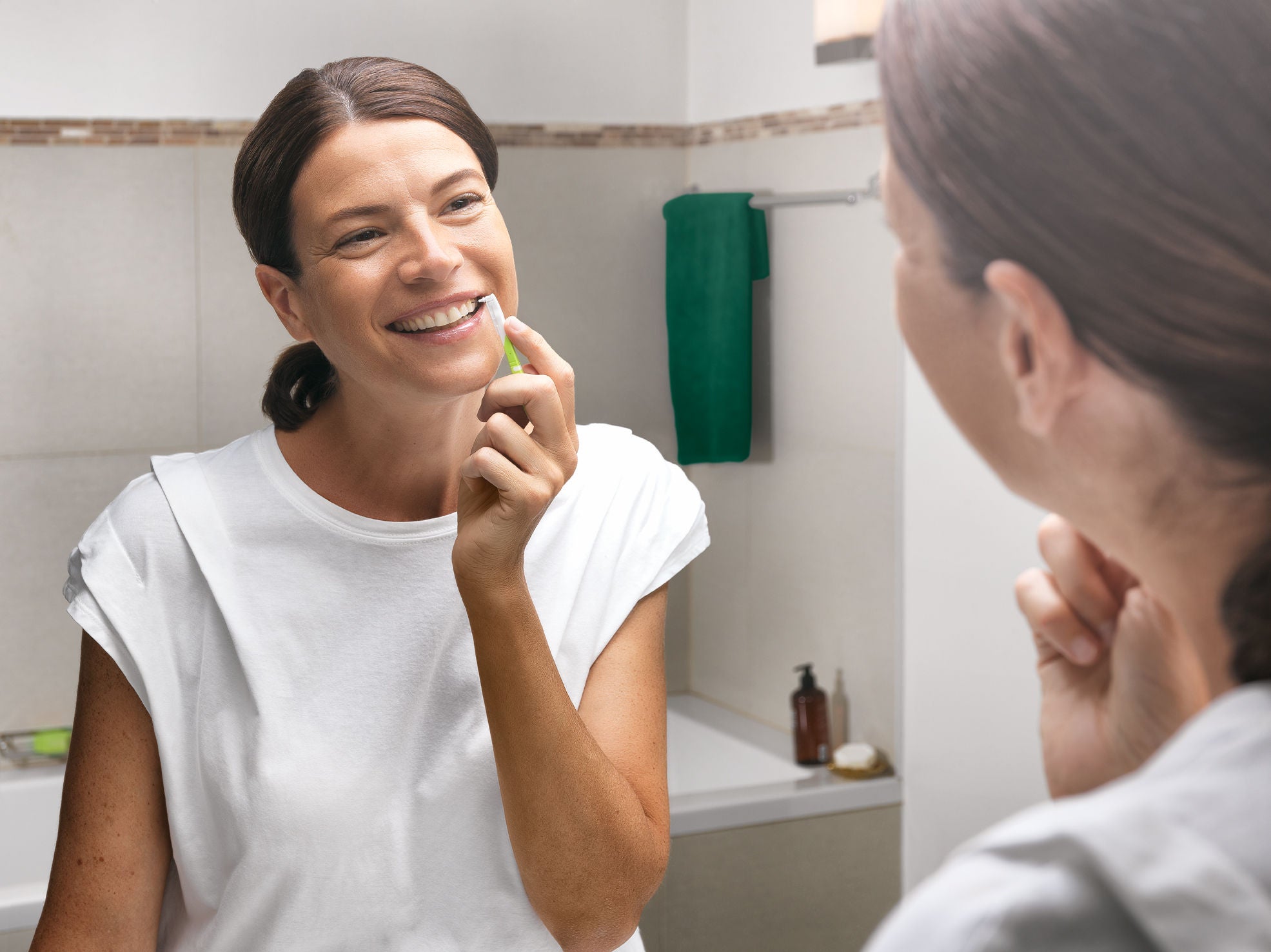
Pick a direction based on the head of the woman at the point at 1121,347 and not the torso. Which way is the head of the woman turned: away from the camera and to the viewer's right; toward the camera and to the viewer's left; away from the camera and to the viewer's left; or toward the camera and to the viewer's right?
away from the camera and to the viewer's left

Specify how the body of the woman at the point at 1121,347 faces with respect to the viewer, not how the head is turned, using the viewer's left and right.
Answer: facing away from the viewer and to the left of the viewer
